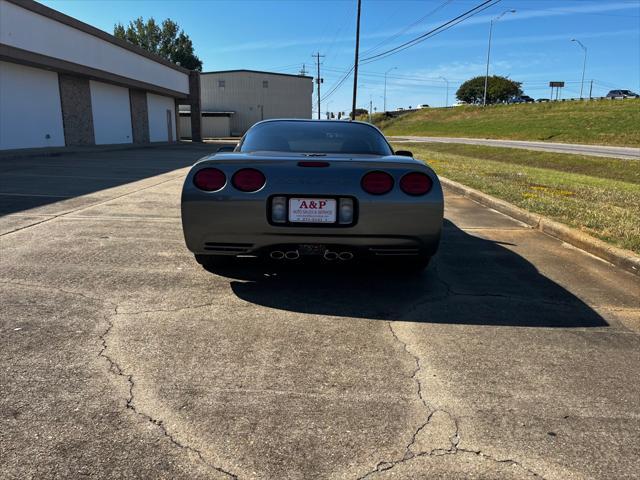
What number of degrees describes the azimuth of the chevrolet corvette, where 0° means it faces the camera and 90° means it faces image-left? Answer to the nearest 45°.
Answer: approximately 180°

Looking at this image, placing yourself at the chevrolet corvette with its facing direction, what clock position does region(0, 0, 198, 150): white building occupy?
The white building is roughly at 11 o'clock from the chevrolet corvette.
